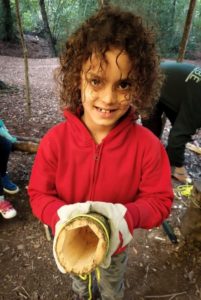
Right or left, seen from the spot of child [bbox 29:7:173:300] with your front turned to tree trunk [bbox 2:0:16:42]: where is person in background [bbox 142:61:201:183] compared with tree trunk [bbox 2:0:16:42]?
right

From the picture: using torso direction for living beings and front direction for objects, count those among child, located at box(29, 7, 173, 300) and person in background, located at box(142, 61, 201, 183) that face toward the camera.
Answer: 1

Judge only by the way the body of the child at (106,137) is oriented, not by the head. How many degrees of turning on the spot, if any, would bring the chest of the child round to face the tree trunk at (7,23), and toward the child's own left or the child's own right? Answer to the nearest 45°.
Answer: approximately 180°

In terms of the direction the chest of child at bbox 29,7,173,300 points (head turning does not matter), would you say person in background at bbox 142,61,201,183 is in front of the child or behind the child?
behind

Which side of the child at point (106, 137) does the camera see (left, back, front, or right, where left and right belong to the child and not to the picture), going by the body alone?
front

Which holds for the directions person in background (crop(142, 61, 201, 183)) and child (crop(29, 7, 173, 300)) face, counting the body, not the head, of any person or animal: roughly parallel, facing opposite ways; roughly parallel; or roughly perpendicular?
roughly perpendicular
